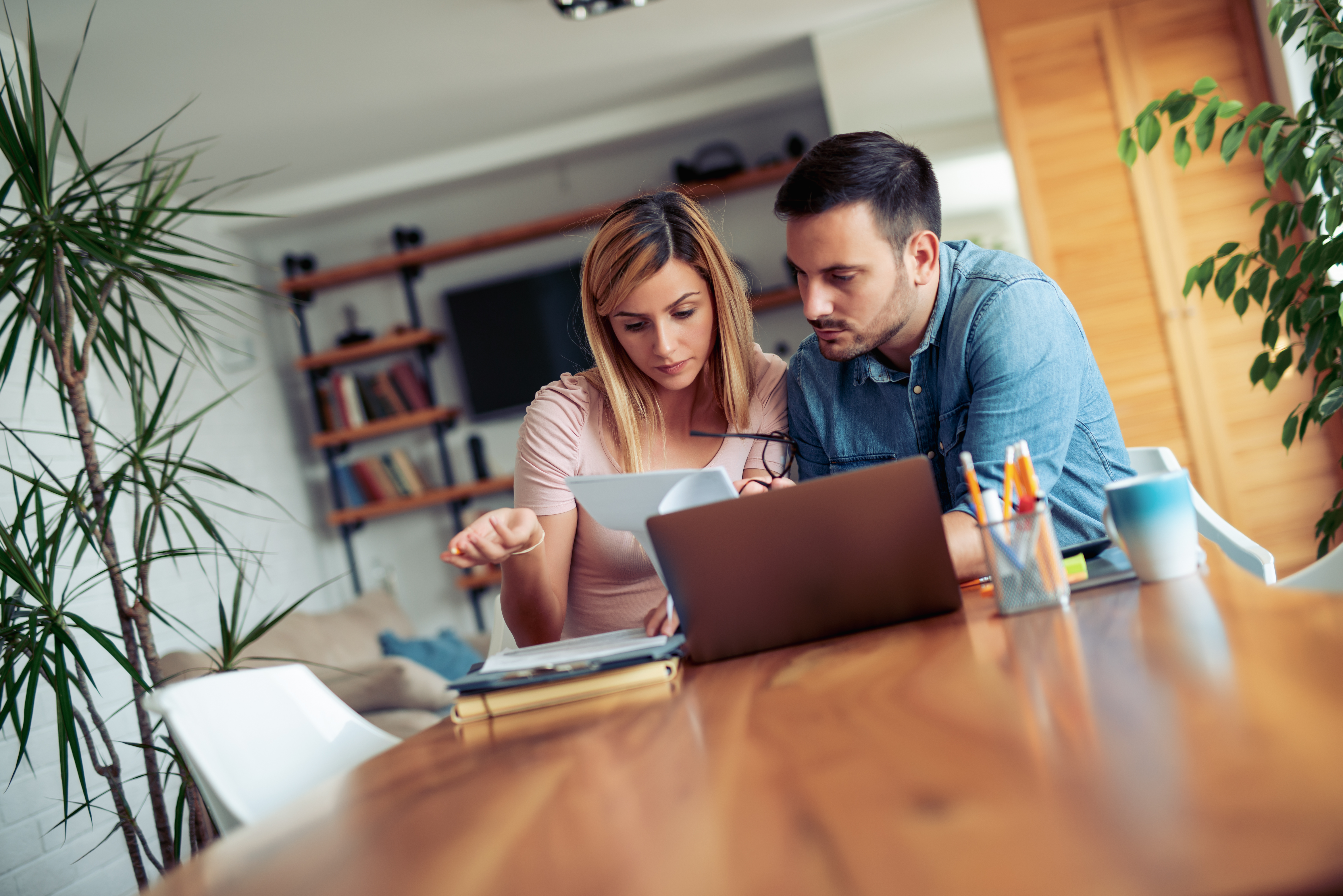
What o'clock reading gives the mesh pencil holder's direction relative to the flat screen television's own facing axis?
The mesh pencil holder is roughly at 12 o'clock from the flat screen television.

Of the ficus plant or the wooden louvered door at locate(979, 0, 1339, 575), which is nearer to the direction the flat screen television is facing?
the ficus plant

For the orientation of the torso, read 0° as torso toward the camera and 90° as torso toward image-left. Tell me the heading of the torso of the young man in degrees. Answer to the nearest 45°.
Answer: approximately 45°

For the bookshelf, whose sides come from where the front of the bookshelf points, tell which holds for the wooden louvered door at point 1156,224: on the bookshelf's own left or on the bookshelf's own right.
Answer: on the bookshelf's own left

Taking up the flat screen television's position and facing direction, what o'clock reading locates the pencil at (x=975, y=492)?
The pencil is roughly at 12 o'clock from the flat screen television.

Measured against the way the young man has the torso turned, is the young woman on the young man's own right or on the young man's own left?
on the young man's own right

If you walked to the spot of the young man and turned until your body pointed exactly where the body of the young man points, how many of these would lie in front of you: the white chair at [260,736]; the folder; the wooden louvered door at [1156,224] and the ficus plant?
2

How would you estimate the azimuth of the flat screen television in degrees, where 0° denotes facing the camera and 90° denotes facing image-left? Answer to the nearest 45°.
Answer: approximately 0°

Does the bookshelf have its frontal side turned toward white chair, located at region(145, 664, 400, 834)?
yes
